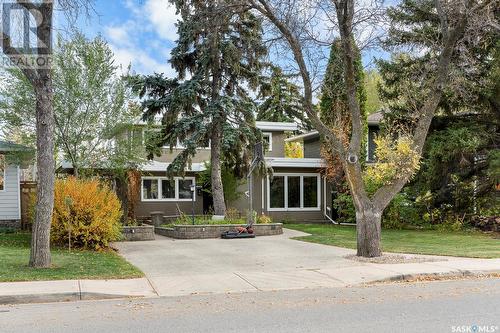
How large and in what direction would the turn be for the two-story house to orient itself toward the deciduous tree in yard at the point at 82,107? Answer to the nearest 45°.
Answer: approximately 45° to its right

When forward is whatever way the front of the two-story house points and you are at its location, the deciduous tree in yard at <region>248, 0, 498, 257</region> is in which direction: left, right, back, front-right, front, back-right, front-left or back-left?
front

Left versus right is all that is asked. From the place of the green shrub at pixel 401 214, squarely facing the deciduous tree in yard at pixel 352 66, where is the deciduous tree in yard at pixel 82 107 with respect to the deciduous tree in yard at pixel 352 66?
right

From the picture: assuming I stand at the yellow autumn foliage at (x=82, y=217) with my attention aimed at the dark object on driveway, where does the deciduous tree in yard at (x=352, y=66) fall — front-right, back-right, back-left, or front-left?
front-right

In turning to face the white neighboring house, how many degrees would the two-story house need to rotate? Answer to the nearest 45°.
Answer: approximately 45° to its right

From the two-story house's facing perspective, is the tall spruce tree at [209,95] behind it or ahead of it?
ahead

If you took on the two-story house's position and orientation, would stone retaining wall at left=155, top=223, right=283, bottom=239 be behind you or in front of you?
in front

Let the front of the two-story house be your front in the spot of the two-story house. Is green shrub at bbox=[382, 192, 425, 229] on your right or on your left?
on your left

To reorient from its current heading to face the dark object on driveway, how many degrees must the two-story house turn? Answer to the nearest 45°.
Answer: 0° — it already faces it

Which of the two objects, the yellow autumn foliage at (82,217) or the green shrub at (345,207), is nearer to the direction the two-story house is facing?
the yellow autumn foliage

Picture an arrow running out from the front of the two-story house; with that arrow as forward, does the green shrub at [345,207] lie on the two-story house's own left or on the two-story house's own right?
on the two-story house's own left

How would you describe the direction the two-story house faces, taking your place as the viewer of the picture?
facing the viewer
